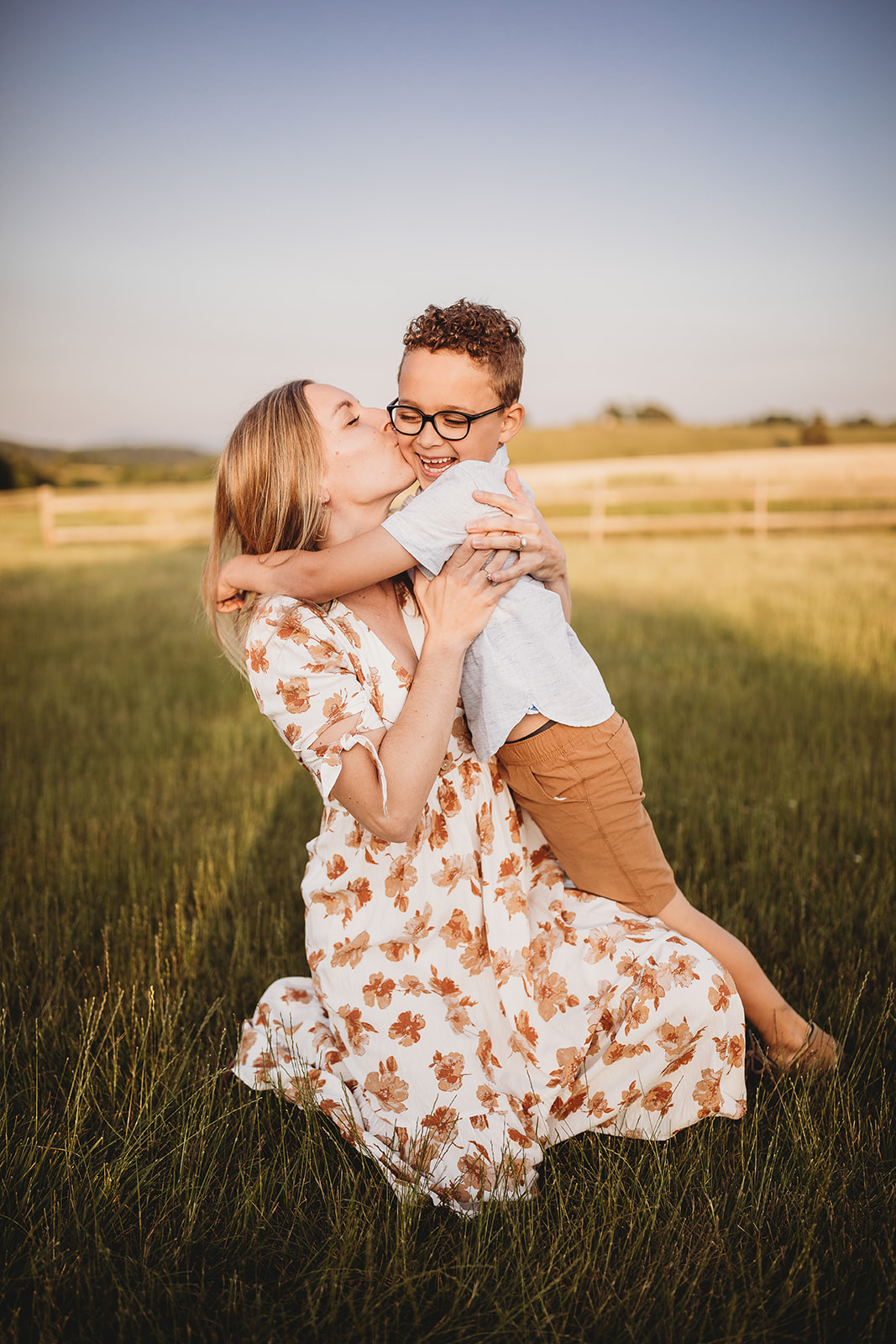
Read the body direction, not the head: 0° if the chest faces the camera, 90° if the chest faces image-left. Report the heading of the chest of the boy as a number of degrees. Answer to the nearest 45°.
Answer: approximately 90°

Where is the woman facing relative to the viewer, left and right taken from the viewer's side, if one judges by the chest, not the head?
facing the viewer and to the right of the viewer

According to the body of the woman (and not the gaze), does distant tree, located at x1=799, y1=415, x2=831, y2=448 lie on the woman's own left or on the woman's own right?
on the woman's own left

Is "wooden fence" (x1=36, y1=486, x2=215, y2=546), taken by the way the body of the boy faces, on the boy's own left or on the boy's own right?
on the boy's own right

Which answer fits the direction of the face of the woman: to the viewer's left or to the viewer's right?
to the viewer's right

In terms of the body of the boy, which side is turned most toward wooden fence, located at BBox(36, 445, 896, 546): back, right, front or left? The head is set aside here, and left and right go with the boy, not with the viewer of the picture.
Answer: right
